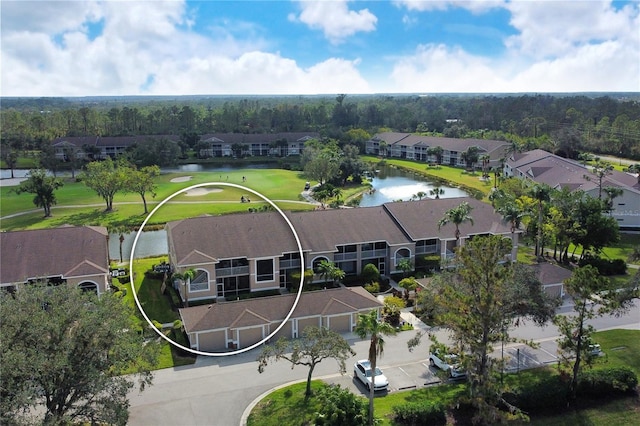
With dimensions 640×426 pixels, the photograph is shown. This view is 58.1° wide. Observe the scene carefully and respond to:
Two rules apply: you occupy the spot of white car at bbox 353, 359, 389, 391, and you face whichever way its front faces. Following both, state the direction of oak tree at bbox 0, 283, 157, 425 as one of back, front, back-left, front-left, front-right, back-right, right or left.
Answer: right

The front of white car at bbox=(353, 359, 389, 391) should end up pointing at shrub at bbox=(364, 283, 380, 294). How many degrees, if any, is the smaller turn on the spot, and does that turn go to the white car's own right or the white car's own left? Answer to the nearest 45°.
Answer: approximately 135° to the white car's own left

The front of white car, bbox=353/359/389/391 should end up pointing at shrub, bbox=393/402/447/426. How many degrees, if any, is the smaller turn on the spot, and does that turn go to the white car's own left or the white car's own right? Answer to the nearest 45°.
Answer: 0° — it already faces it

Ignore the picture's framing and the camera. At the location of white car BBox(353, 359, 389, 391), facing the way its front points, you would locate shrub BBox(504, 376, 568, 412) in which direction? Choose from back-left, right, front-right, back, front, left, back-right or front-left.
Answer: front-left

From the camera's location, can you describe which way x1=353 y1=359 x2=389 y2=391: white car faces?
facing the viewer and to the right of the viewer

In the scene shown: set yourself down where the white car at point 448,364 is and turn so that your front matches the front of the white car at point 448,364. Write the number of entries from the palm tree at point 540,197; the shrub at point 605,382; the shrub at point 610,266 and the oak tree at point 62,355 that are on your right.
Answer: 1

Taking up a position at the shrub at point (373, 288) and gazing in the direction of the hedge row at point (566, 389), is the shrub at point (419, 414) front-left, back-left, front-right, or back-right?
front-right

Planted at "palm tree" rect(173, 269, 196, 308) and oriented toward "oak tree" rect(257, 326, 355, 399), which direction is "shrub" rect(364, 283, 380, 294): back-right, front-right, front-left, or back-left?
front-left
